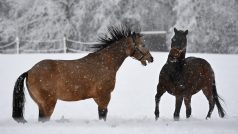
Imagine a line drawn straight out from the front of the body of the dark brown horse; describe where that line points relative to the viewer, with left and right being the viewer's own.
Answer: facing the viewer and to the left of the viewer

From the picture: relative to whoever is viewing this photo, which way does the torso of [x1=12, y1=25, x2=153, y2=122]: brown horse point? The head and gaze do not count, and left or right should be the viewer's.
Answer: facing to the right of the viewer

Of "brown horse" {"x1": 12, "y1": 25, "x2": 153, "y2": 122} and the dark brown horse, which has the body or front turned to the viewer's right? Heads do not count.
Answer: the brown horse

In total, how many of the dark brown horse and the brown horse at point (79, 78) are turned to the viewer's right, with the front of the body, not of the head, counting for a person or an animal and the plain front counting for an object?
1

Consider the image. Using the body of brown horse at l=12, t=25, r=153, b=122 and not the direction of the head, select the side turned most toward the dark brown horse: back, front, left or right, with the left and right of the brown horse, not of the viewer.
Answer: front

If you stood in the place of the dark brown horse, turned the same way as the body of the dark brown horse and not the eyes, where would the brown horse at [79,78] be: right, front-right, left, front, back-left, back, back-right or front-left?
front
